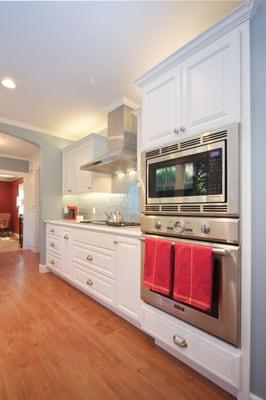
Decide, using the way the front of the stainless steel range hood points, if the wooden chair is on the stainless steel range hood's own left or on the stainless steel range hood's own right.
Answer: on the stainless steel range hood's own right

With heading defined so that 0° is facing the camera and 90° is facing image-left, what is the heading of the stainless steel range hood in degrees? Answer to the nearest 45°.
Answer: approximately 45°

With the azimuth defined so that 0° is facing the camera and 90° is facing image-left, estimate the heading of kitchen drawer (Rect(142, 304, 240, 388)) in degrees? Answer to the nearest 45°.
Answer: approximately 45°

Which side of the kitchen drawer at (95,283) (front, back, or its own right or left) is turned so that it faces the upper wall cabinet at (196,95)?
left

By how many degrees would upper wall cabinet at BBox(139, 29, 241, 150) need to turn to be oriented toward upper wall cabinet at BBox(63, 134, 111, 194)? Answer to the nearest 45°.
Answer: approximately 90° to its right

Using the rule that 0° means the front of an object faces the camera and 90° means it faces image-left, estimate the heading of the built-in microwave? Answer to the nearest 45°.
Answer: approximately 45°

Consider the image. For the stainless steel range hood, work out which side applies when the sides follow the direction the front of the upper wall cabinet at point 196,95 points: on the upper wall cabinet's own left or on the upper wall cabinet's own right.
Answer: on the upper wall cabinet's own right
